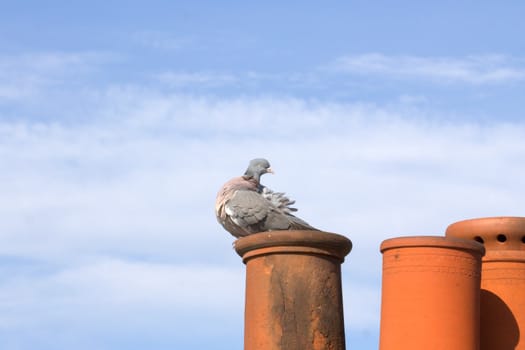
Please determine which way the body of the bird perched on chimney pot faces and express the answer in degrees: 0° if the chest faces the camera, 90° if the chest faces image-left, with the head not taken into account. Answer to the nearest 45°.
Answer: approximately 90°

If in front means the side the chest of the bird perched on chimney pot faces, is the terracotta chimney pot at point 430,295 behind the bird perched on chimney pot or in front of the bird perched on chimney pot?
behind

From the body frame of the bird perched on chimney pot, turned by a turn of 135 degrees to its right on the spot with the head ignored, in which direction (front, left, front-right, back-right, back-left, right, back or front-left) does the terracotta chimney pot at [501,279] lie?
front-right

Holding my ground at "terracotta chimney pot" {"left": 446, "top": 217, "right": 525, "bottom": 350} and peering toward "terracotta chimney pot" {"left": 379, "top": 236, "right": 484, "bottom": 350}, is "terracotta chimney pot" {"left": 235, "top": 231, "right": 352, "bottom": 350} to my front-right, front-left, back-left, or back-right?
front-right
